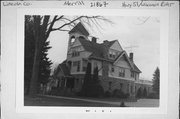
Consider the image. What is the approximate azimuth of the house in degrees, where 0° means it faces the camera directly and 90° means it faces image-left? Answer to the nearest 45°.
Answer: approximately 45°
